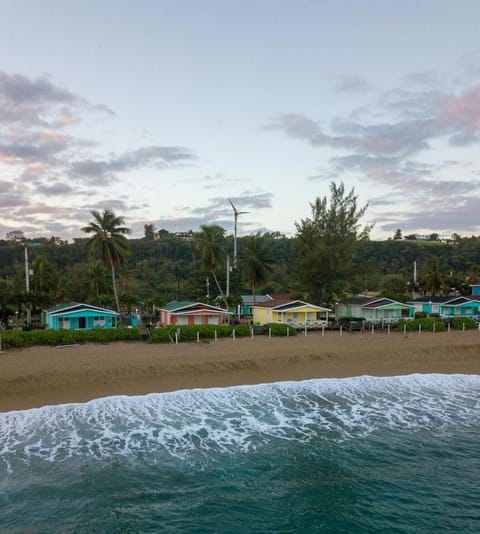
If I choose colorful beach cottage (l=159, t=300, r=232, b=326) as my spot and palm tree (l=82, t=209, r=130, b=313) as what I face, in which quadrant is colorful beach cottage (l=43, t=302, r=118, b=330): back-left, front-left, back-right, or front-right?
front-left

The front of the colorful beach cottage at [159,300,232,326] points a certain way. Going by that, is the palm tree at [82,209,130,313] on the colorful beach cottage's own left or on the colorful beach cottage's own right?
on the colorful beach cottage's own right

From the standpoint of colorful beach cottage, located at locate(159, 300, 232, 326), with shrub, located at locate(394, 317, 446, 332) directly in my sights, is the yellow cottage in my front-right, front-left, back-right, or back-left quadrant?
front-left

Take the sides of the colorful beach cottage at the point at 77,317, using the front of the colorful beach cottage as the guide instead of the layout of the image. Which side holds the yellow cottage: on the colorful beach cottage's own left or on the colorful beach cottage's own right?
on the colorful beach cottage's own left

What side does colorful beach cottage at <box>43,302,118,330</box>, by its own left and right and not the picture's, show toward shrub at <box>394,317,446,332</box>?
left

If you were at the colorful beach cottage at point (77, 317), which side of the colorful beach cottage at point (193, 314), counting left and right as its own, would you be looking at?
right

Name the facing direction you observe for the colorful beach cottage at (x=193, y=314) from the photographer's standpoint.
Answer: facing the viewer

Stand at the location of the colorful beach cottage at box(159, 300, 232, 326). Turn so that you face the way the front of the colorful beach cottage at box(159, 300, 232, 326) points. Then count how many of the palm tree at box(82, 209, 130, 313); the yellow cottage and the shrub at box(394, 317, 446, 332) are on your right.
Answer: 1

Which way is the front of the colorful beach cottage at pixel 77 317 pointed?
toward the camera

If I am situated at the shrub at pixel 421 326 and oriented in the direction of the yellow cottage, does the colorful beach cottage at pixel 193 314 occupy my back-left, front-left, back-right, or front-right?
front-left
